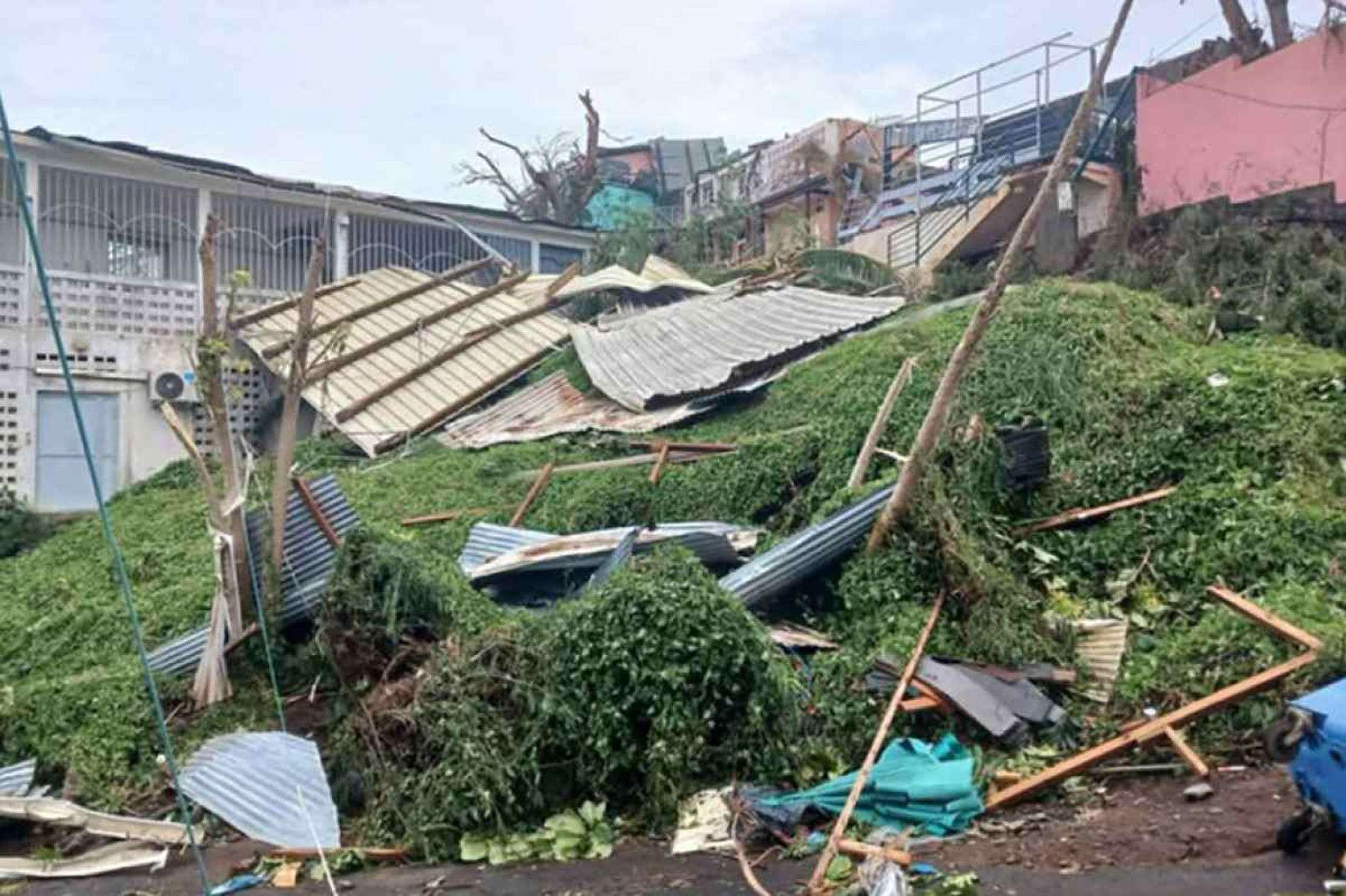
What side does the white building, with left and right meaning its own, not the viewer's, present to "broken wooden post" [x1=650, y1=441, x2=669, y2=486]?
front

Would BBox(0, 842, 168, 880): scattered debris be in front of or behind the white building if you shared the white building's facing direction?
in front

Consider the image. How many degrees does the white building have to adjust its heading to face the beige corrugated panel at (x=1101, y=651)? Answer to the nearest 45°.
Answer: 0° — it already faces it

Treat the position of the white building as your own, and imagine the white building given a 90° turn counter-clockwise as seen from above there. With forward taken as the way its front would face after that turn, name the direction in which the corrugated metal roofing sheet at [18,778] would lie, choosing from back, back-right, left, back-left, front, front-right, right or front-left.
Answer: back-right

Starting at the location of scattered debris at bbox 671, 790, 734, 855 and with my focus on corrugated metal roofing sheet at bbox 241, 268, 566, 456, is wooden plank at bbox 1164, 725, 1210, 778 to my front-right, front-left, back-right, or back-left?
back-right

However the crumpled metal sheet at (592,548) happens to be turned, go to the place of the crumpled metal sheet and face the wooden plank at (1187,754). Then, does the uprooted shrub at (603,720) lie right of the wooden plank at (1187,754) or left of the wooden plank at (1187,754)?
right

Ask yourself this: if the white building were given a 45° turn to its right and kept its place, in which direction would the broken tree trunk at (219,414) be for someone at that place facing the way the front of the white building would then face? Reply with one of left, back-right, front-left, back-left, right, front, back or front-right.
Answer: front

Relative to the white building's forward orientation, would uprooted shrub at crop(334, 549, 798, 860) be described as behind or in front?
in front

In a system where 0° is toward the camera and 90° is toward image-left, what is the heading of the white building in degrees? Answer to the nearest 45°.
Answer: approximately 315°

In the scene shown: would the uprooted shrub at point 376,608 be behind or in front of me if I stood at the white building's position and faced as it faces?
in front

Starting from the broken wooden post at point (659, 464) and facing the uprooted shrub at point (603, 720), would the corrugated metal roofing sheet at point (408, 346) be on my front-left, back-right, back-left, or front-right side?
back-right

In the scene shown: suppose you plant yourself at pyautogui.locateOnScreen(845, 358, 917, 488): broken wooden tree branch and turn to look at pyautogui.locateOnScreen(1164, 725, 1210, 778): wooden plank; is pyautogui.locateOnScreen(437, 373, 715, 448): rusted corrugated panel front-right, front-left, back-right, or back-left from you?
back-right

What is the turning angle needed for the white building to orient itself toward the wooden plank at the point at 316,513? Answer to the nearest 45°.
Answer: approximately 45° to its right

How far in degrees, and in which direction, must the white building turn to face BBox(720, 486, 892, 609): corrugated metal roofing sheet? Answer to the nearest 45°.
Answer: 0° — it already faces it

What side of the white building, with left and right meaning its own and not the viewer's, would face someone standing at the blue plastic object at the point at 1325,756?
front
